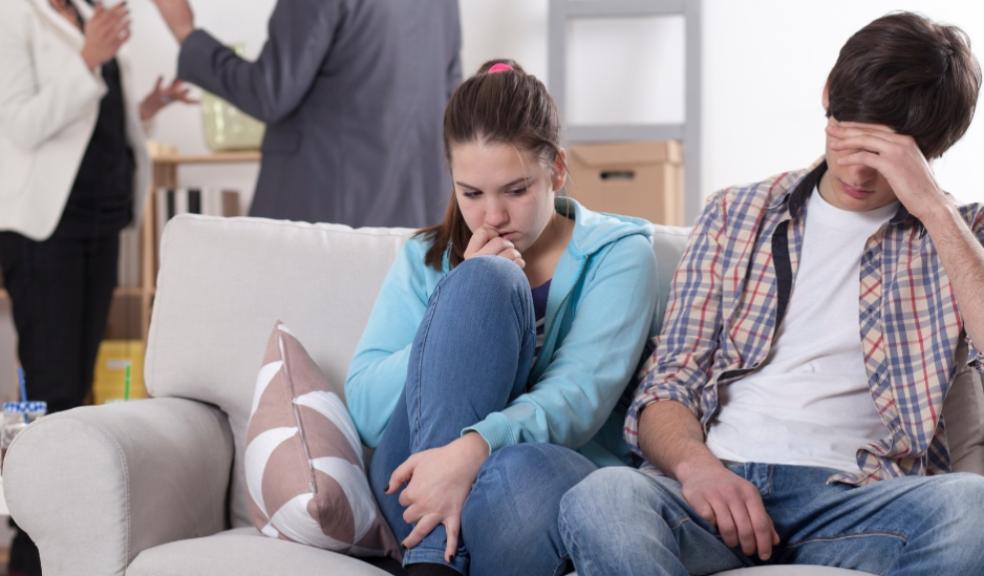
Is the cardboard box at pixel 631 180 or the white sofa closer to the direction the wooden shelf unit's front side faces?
the white sofa

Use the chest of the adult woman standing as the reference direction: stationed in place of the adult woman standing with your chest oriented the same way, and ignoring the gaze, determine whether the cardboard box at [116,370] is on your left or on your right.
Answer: on your left

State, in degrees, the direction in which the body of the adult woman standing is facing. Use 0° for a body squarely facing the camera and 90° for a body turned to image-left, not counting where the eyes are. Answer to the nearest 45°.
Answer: approximately 315°

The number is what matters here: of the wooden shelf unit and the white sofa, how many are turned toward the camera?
2

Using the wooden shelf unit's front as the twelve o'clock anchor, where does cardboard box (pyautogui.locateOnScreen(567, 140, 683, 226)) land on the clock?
The cardboard box is roughly at 10 o'clock from the wooden shelf unit.

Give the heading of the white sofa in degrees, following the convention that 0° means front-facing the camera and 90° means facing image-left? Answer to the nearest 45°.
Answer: approximately 0°

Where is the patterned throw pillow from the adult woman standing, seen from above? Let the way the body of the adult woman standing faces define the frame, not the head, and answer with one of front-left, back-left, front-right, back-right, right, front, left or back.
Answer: front-right

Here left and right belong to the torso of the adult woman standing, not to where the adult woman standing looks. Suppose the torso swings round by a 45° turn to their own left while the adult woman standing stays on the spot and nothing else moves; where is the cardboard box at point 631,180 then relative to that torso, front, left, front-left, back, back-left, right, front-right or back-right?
front

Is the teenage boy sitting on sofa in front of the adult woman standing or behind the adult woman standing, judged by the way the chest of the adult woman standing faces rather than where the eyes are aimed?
in front

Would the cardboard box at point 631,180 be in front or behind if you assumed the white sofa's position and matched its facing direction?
behind

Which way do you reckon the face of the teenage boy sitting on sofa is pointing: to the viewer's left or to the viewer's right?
to the viewer's left
